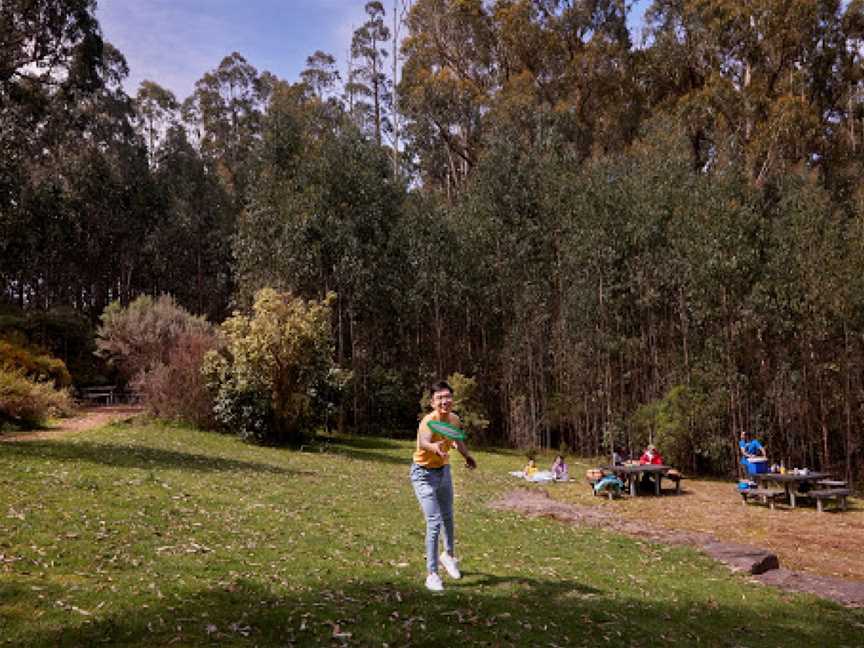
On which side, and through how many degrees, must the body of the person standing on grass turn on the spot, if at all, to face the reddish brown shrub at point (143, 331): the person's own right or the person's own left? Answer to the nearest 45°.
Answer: approximately 180°

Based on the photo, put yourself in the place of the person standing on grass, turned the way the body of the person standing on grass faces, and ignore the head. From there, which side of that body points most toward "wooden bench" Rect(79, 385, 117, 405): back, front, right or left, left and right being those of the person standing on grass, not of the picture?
back

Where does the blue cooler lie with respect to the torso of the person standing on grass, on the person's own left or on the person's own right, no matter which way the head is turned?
on the person's own left

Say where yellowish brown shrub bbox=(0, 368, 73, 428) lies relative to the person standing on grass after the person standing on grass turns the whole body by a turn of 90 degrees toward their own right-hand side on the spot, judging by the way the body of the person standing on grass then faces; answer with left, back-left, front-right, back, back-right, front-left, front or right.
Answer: right

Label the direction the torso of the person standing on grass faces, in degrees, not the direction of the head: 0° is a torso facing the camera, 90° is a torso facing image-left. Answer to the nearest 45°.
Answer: approximately 315°

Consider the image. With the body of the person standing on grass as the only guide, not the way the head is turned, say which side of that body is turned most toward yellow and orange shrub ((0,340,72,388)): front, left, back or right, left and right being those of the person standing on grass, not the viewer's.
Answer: back

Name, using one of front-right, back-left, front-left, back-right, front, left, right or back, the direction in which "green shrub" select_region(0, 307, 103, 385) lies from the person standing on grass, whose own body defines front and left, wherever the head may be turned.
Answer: back

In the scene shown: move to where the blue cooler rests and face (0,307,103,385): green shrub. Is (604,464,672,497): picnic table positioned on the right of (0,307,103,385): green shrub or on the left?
left

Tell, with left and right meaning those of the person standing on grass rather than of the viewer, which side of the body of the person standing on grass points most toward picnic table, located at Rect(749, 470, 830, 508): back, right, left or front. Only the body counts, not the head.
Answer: left
